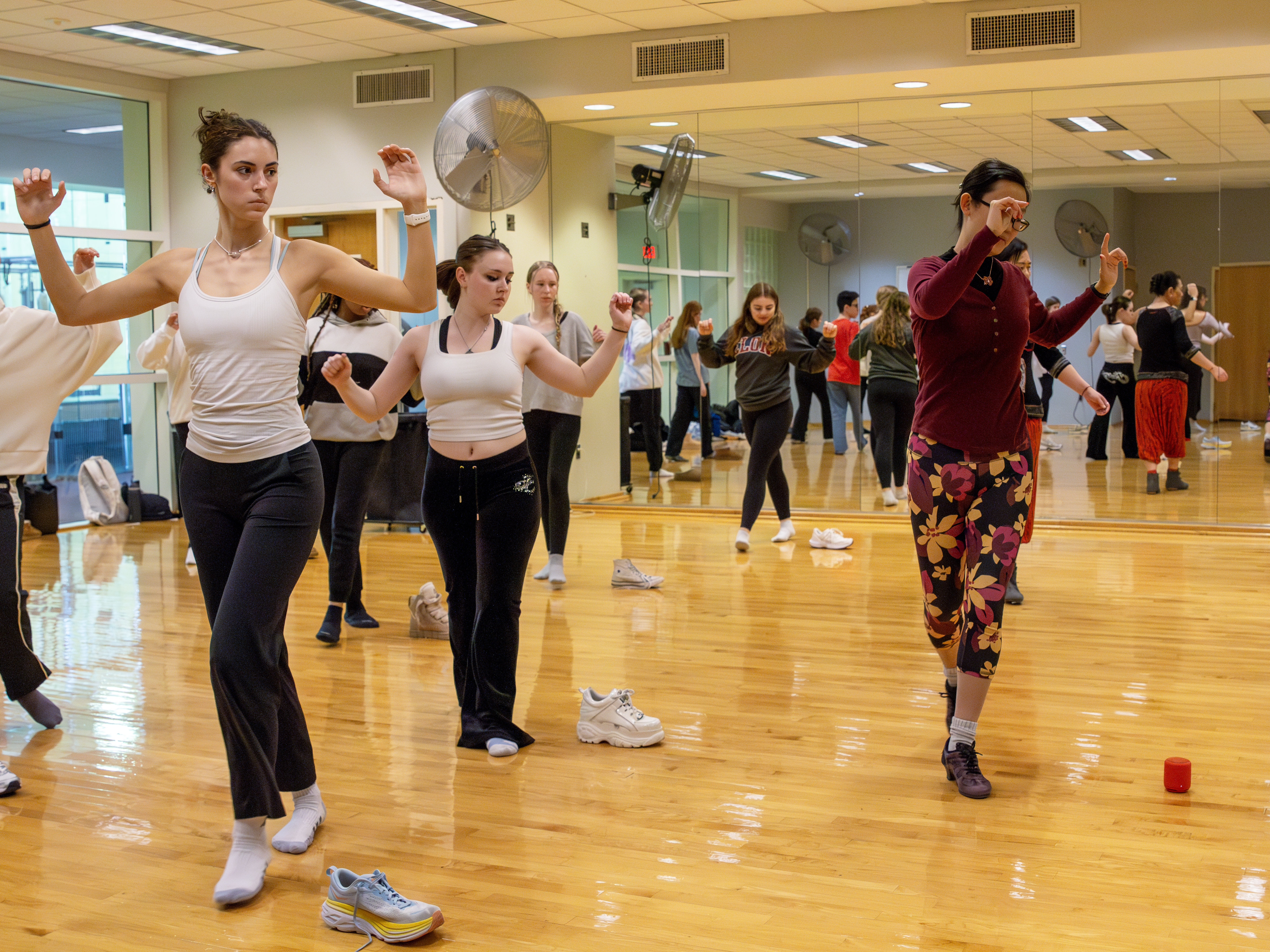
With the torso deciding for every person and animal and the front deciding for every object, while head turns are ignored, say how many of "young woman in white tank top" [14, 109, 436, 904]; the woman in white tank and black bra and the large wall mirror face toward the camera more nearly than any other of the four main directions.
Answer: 3

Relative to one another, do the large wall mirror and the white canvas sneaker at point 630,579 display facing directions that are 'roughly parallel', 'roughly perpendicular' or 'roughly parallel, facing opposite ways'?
roughly perpendicular

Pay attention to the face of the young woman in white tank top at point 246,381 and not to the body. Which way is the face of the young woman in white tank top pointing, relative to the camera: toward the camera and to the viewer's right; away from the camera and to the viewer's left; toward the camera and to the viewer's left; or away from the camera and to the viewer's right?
toward the camera and to the viewer's right

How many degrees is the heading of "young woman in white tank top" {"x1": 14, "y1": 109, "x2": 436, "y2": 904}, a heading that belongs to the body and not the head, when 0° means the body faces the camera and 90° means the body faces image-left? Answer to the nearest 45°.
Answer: approximately 0°

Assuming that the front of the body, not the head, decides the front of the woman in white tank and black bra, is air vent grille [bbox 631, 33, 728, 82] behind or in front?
behind

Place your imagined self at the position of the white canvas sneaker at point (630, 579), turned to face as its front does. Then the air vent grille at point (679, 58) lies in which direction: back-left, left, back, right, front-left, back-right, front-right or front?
left

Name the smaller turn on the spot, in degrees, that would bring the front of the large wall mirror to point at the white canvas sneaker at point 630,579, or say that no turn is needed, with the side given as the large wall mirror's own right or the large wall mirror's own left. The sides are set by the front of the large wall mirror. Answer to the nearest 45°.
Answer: approximately 45° to the large wall mirror's own right

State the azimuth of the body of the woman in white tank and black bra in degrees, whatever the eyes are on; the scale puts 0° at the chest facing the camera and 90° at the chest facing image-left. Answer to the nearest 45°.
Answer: approximately 0°

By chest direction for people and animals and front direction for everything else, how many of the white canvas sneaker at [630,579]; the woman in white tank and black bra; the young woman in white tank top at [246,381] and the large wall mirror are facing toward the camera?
3

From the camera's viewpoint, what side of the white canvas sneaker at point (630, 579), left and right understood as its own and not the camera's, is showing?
right
